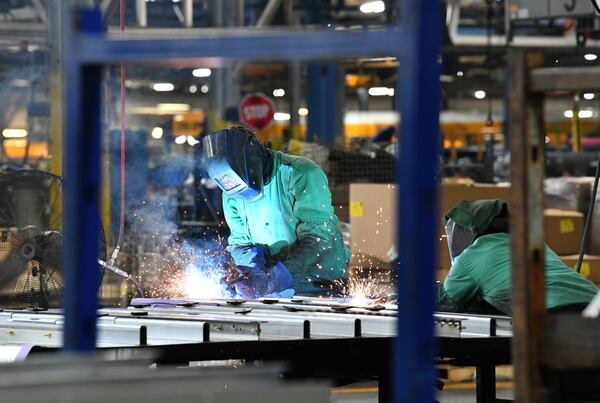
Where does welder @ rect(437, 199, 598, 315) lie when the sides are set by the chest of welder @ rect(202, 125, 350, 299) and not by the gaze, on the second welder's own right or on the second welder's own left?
on the second welder's own left

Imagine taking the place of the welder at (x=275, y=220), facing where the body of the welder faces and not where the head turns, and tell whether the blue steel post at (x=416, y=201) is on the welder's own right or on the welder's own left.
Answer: on the welder's own left

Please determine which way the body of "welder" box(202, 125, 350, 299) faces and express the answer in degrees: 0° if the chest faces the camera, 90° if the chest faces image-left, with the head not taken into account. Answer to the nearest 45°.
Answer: approximately 45°

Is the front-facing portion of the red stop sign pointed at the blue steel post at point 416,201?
yes

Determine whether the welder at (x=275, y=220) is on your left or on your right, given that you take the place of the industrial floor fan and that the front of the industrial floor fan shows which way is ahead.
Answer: on your left

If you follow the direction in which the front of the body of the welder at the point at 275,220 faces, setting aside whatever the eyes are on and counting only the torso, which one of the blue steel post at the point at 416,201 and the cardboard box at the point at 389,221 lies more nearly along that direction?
the blue steel post

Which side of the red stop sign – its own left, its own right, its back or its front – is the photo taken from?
front

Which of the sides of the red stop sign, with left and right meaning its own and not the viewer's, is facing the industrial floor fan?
front

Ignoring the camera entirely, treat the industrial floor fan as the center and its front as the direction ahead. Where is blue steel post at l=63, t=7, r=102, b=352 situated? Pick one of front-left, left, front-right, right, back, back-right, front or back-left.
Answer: front

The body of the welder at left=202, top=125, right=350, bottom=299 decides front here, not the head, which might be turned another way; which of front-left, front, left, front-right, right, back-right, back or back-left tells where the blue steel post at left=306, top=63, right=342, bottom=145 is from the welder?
back-right

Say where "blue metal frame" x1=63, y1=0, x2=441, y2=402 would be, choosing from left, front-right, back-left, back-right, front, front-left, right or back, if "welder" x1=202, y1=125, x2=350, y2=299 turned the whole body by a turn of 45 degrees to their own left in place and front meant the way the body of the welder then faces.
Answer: front

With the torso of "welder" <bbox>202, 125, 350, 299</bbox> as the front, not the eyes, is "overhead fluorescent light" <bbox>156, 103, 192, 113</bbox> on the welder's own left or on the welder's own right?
on the welder's own right

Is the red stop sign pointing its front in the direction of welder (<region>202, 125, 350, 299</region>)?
yes
